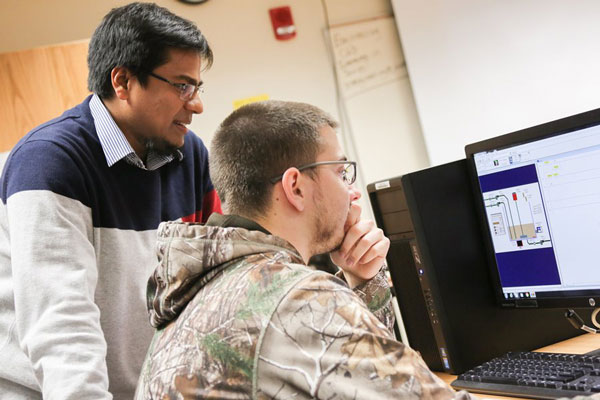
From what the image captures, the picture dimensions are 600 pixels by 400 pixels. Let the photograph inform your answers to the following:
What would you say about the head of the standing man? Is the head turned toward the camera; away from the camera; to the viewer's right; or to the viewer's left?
to the viewer's right

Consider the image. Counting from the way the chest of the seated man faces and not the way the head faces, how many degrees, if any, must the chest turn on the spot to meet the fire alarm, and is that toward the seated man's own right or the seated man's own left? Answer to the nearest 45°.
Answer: approximately 45° to the seated man's own left

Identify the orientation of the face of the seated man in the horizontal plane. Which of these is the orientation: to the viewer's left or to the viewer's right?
to the viewer's right

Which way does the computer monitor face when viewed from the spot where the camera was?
facing the viewer and to the left of the viewer

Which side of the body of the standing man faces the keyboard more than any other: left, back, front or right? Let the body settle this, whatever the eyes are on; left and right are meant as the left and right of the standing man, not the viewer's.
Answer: front

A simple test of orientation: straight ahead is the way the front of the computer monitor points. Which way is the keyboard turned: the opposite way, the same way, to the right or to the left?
the same way

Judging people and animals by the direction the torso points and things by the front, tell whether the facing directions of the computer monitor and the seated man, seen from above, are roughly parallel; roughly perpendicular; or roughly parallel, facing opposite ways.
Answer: roughly parallel, facing opposite ways

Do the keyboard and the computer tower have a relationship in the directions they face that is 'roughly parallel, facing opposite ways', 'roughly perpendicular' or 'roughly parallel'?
roughly parallel

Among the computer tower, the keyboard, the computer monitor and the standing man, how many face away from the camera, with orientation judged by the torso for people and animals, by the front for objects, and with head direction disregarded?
0

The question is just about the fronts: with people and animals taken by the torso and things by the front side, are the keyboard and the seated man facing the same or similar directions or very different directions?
very different directions

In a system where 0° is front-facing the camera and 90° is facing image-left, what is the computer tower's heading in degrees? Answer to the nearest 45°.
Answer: approximately 45°

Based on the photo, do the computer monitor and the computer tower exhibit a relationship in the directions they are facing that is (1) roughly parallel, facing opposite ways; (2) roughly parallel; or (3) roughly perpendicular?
roughly parallel

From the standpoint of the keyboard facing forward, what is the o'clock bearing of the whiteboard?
The whiteboard is roughly at 4 o'clock from the keyboard.

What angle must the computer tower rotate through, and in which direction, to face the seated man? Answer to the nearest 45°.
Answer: approximately 45° to its left

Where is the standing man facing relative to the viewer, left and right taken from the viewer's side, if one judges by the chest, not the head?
facing the viewer and to the right of the viewer

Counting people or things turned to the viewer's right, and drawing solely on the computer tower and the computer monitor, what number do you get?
0

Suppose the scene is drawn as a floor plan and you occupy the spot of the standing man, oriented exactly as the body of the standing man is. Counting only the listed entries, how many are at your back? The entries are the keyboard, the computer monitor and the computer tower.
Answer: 0

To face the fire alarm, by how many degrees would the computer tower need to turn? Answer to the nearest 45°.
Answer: approximately 135° to its right
